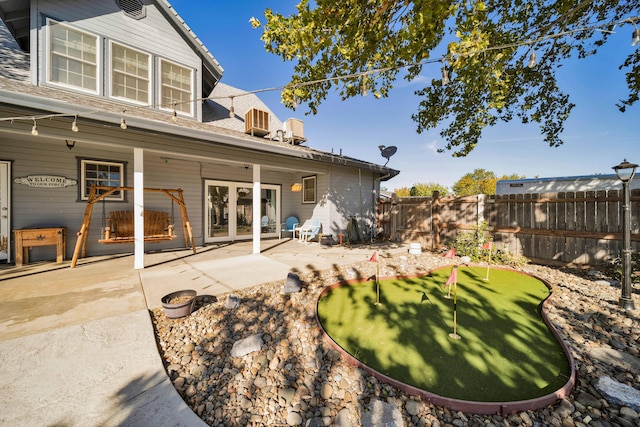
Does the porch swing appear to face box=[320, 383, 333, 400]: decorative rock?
yes

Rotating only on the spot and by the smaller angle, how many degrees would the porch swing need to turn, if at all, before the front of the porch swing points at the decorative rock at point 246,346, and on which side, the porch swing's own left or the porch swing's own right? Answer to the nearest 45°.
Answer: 0° — it already faces it

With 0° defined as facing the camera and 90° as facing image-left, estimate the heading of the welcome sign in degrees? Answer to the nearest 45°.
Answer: approximately 0°

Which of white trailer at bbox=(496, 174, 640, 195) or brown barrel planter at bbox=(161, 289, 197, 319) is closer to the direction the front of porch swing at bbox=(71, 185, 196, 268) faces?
the brown barrel planter

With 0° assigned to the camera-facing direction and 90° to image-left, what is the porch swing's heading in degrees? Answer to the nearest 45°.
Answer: approximately 0°

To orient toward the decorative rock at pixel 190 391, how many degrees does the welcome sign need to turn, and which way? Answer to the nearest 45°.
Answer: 0° — it already faces it

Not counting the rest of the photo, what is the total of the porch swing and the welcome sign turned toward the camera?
2

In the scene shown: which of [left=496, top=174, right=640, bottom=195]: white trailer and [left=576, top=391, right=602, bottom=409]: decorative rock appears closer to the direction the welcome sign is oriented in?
the decorative rock

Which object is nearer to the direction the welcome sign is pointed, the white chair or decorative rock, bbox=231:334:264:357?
the decorative rock

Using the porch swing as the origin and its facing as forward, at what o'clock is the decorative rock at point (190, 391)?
The decorative rock is roughly at 12 o'clock from the porch swing.

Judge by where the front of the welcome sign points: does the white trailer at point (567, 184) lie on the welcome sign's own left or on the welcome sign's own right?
on the welcome sign's own left
